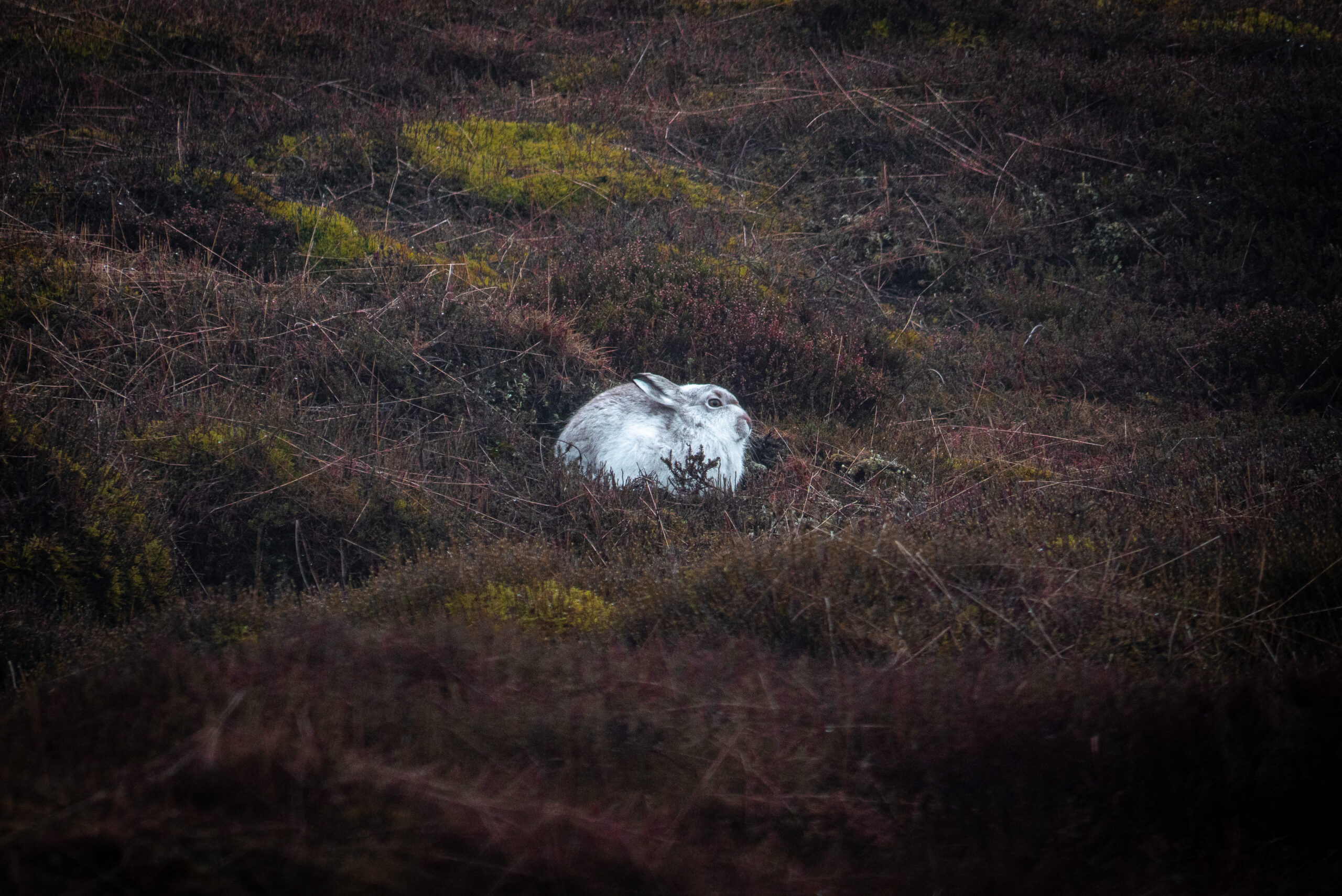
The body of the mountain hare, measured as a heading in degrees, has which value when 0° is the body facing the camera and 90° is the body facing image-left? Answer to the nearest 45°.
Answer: approximately 270°
